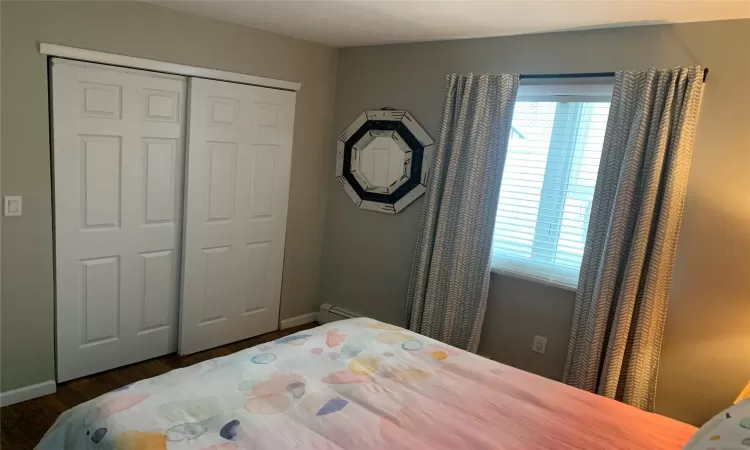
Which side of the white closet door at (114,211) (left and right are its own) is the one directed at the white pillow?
front

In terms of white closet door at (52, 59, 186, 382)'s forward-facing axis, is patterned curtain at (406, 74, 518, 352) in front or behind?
in front

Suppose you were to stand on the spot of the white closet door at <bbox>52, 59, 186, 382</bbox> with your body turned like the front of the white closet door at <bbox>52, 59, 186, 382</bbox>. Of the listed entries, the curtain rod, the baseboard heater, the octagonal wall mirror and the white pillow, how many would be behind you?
0

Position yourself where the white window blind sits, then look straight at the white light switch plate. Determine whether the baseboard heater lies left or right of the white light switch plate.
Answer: right

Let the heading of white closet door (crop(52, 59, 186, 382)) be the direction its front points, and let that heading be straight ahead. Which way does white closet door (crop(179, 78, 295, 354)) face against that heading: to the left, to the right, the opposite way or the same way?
the same way

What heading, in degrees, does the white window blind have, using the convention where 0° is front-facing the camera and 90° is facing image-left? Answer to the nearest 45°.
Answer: approximately 45°

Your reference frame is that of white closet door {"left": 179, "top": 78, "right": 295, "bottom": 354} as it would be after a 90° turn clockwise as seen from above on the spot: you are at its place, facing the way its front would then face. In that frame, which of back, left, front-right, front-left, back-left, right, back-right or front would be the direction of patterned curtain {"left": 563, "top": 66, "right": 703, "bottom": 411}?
left

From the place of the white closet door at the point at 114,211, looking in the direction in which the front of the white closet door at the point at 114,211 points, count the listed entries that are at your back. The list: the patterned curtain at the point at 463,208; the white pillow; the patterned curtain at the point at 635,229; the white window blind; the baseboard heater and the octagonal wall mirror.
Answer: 0

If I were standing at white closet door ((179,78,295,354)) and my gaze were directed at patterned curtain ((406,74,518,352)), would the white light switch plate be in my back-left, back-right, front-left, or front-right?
back-right

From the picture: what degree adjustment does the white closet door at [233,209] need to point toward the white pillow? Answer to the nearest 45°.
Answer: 0° — it already faces it

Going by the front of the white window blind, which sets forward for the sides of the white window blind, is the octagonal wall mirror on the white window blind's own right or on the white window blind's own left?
on the white window blind's own right

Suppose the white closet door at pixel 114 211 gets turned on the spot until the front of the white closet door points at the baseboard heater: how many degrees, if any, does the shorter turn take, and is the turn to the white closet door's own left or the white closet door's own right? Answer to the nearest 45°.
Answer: approximately 45° to the white closet door's own left

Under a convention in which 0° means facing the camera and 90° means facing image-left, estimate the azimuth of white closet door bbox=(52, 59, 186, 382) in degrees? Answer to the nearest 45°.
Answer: approximately 315°

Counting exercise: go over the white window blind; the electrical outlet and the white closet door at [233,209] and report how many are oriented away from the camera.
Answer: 0

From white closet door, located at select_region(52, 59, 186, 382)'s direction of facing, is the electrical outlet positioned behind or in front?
in front

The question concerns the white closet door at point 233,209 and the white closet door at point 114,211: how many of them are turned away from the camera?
0

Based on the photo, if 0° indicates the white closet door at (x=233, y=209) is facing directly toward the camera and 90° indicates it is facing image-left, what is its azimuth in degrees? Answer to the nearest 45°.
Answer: approximately 315°

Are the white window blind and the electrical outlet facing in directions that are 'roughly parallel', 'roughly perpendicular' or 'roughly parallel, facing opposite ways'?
roughly parallel
